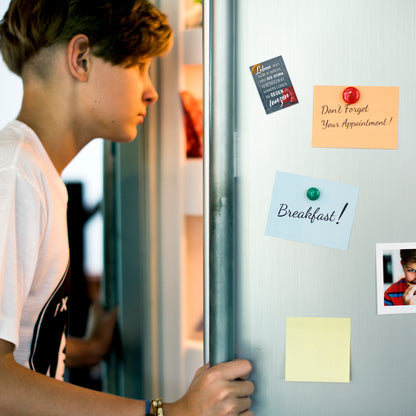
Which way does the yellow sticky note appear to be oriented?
toward the camera

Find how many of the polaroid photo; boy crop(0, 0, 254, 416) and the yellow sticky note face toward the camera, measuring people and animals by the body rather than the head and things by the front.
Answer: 2

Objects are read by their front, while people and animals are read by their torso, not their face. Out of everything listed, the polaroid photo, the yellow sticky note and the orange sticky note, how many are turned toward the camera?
3

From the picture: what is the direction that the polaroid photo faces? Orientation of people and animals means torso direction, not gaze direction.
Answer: toward the camera

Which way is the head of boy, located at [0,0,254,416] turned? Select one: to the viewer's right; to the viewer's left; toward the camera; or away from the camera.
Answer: to the viewer's right

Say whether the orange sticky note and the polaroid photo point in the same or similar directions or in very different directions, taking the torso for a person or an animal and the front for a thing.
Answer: same or similar directions

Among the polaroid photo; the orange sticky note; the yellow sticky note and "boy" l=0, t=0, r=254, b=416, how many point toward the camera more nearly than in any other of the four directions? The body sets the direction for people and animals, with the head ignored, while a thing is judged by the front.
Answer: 3

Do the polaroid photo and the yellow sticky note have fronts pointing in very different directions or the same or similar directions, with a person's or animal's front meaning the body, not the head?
same or similar directions

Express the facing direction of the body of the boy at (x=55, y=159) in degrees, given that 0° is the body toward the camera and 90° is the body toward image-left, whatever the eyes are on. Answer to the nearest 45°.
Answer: approximately 270°
